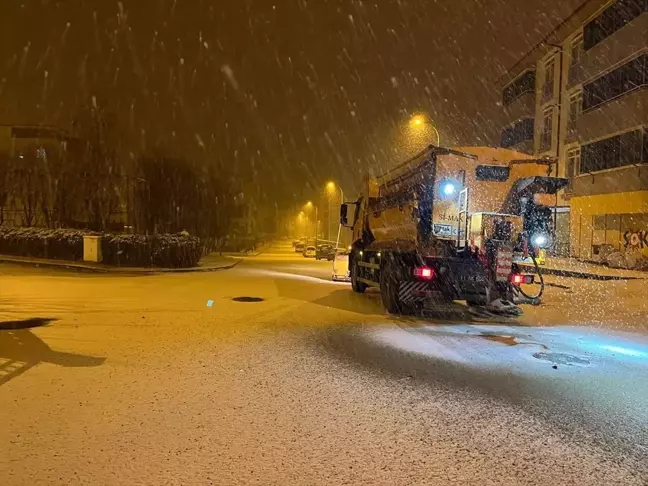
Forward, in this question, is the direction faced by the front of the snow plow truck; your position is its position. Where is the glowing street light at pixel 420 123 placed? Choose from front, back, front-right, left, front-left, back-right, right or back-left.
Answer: front-right

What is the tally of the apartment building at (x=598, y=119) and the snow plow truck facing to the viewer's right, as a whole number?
0

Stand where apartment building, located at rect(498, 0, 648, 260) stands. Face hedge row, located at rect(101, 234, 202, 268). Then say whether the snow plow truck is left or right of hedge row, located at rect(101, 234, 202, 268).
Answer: left

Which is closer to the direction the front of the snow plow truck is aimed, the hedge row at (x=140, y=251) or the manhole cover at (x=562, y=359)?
the hedge row

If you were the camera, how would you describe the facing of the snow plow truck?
facing away from the viewer and to the left of the viewer

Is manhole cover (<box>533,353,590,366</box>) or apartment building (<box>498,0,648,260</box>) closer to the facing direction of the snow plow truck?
the apartment building

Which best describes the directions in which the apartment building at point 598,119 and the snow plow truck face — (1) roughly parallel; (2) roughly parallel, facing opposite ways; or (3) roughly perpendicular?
roughly perpendicular

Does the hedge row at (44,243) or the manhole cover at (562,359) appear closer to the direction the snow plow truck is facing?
the hedge row

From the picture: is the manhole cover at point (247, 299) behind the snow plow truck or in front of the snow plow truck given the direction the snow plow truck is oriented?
in front

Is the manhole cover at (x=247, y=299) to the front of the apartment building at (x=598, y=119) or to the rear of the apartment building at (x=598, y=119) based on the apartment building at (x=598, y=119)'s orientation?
to the front

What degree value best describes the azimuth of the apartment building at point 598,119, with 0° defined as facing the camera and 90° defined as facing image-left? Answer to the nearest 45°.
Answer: approximately 45°

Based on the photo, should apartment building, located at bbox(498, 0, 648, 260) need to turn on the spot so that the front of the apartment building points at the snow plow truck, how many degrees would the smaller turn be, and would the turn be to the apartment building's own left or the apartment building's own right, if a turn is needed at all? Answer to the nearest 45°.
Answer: approximately 45° to the apartment building's own left

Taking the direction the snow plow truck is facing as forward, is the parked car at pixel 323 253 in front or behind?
in front
